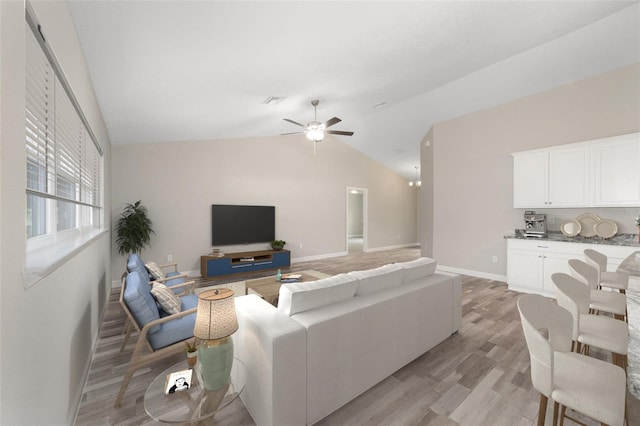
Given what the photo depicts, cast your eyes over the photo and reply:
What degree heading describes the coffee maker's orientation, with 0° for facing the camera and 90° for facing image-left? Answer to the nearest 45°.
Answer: approximately 0°

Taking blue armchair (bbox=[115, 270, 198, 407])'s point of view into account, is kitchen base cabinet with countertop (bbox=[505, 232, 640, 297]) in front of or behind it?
in front

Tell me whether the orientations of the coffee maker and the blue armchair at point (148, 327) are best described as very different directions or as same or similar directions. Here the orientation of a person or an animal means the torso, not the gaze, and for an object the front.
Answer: very different directions

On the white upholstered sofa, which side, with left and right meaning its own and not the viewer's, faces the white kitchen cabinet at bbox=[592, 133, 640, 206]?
right

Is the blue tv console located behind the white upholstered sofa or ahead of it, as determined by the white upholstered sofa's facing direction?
ahead

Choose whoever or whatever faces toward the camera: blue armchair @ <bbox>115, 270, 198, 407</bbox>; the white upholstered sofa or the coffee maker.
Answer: the coffee maker

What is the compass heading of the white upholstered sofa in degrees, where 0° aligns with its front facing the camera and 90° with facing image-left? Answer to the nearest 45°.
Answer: approximately 135°

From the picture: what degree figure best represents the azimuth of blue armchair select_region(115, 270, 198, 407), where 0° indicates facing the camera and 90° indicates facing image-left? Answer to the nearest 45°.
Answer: approximately 270°

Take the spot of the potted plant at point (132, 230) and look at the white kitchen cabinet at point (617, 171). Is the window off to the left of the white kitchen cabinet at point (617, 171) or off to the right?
right

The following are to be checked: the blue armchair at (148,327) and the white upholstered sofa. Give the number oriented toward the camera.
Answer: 0

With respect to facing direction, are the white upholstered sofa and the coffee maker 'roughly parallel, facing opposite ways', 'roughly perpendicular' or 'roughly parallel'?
roughly perpendicular

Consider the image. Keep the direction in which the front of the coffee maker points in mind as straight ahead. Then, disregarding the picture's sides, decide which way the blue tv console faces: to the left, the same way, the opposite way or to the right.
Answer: to the left

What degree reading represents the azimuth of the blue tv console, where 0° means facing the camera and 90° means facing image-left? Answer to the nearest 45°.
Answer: approximately 315°

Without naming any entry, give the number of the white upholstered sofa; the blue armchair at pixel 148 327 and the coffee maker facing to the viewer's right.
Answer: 1

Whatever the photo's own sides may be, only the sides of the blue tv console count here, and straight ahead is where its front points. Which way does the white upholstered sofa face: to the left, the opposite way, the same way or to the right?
the opposite way

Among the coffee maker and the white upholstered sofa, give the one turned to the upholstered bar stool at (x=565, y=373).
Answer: the coffee maker

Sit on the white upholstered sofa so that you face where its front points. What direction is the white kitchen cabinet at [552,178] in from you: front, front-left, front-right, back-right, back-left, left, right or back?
right
